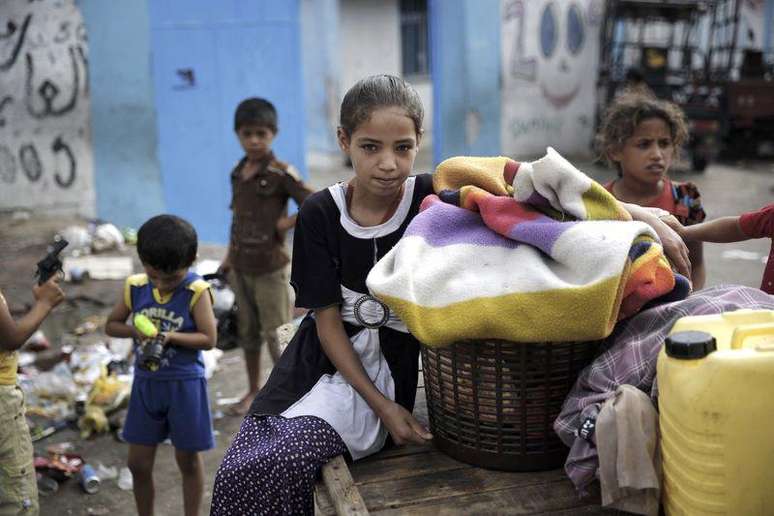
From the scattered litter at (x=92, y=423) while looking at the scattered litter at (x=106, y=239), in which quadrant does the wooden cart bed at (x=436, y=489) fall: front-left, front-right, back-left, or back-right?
back-right
